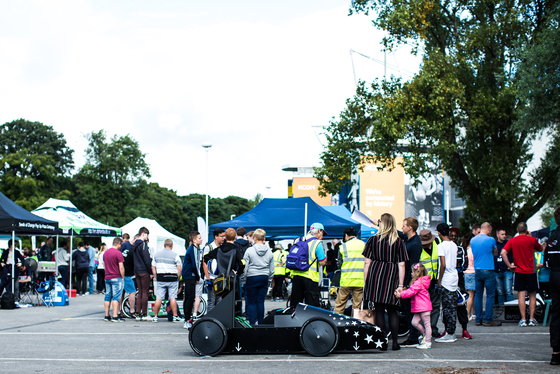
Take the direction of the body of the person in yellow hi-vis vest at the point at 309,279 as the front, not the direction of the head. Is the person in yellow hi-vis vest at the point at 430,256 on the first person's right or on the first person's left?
on the first person's right

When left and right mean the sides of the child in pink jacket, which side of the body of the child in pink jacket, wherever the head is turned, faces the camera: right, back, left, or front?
left

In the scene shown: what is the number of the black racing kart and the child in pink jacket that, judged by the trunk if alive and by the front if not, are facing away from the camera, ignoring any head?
0

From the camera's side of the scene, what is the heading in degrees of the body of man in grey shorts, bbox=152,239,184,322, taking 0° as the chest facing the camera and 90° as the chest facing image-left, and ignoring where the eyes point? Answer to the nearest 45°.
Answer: approximately 180°

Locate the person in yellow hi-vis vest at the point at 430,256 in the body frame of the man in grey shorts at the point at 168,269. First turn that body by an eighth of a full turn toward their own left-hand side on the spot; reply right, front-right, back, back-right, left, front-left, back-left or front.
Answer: back

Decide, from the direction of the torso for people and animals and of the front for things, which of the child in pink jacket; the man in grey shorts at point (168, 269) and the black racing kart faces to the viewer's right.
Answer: the black racing kart

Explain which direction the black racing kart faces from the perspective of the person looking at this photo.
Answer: facing to the right of the viewer

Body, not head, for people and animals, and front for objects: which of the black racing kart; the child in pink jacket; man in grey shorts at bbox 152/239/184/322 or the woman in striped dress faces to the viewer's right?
the black racing kart

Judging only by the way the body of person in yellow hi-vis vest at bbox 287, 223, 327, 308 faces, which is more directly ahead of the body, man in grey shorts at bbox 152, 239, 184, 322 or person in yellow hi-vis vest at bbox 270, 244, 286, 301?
the person in yellow hi-vis vest

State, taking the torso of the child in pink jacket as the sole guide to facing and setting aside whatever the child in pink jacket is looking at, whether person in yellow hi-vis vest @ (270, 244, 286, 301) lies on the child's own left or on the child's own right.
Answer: on the child's own right

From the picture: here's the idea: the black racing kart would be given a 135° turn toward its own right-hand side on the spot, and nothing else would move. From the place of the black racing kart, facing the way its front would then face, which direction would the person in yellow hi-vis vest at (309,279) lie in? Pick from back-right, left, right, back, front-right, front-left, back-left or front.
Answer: back-right

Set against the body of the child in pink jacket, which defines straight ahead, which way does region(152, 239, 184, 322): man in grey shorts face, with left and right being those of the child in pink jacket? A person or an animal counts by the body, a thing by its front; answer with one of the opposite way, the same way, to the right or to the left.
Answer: to the right
